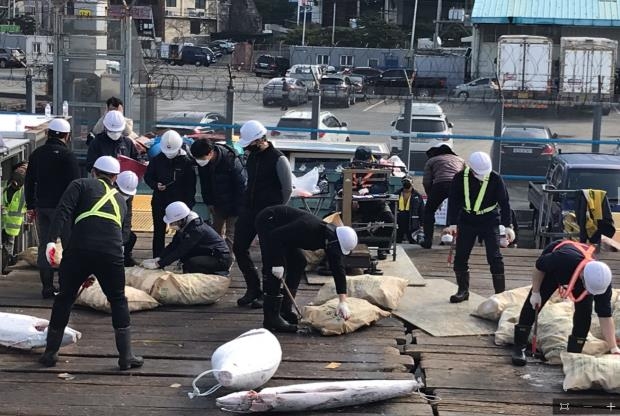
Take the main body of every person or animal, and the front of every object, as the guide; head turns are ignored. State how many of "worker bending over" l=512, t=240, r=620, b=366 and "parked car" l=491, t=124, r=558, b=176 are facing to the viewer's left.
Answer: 0

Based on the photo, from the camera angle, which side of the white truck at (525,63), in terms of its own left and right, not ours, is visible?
back

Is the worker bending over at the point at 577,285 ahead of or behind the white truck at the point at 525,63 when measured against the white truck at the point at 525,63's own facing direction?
behind

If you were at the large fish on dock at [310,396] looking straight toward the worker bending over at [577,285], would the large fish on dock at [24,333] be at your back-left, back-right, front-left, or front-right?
back-left

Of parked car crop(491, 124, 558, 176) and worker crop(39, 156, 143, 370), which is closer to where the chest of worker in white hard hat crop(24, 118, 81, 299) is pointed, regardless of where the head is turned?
the parked car

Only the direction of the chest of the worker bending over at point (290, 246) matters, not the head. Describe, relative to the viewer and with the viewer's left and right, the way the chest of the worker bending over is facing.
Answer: facing to the right of the viewer

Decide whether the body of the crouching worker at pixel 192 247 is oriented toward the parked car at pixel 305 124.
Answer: no

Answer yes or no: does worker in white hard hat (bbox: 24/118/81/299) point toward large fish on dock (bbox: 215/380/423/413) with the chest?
no

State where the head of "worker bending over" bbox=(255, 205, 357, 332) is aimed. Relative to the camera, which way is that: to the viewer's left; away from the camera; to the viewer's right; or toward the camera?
to the viewer's right

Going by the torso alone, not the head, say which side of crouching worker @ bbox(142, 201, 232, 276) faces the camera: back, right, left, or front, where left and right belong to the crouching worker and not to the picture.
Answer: left

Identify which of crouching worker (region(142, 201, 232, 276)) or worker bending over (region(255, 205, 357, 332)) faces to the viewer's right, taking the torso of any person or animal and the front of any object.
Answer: the worker bending over

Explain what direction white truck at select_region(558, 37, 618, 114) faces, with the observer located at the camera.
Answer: facing away from the viewer

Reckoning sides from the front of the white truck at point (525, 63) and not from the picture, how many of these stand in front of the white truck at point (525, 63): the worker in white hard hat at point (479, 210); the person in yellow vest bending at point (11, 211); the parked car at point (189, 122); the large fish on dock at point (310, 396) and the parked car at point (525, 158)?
0

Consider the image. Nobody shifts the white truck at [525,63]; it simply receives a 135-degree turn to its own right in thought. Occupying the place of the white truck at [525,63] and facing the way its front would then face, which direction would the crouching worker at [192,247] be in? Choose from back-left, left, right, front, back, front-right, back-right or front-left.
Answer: front-right

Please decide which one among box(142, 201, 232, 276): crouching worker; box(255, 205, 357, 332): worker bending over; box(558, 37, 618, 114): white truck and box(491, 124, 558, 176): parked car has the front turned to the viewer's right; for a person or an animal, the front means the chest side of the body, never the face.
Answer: the worker bending over

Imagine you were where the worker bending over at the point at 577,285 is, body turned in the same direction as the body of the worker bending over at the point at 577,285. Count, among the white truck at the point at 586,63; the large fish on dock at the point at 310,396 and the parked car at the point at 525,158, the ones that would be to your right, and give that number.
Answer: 1

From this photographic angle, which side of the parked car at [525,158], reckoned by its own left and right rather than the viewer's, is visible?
back

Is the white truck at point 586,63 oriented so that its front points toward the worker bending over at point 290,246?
no
